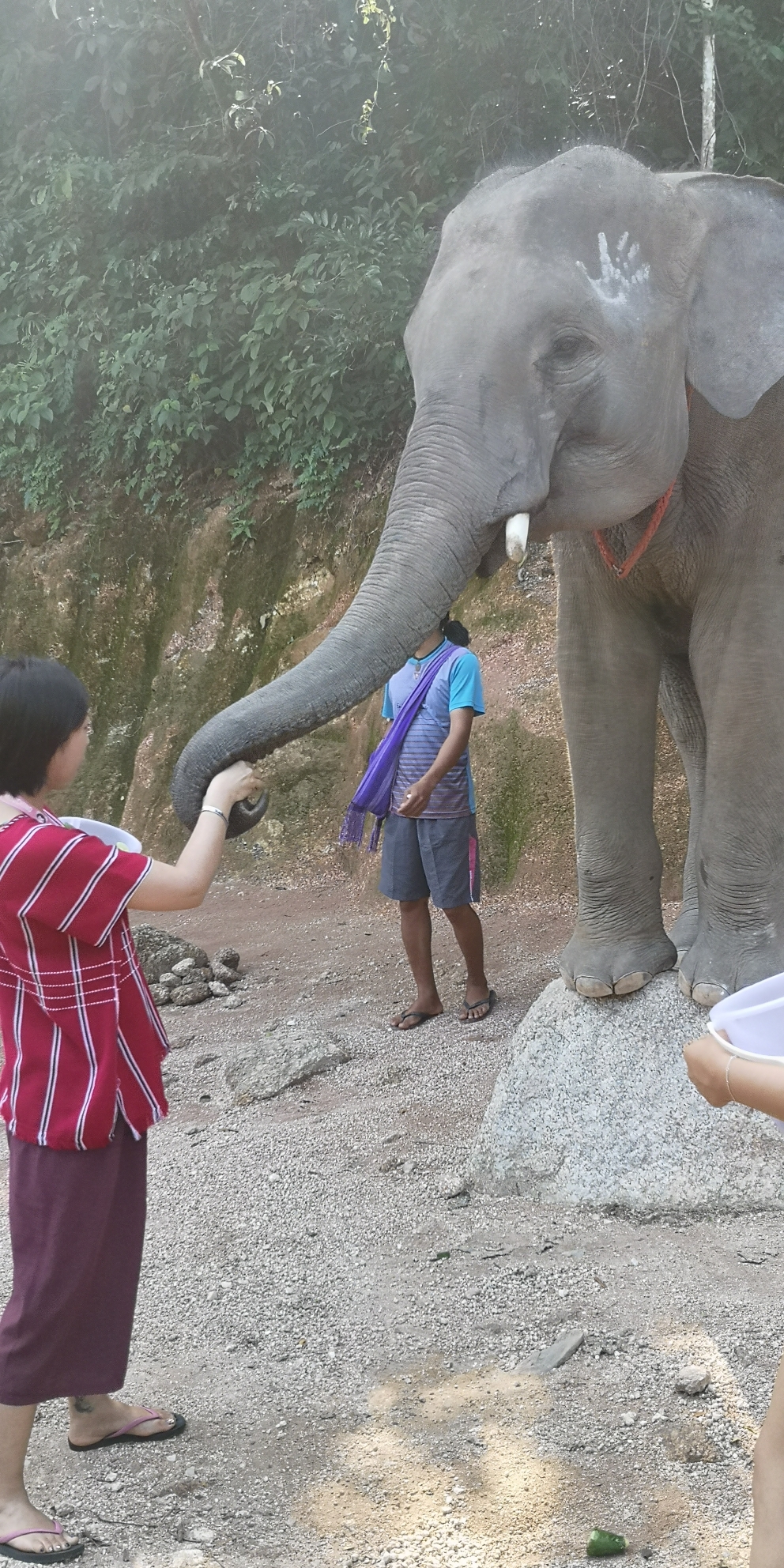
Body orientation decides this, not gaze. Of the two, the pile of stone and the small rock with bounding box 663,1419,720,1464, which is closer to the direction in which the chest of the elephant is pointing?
the small rock

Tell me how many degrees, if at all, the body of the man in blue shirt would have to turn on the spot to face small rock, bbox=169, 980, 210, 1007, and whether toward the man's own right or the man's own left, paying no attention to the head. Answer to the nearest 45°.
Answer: approximately 90° to the man's own right

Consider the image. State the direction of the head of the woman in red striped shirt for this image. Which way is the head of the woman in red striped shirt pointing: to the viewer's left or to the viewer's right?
to the viewer's right

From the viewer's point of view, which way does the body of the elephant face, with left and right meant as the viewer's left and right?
facing the viewer and to the left of the viewer

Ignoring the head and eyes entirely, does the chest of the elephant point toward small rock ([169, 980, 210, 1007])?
no

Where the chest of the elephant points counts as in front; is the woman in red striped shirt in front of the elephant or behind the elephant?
in front

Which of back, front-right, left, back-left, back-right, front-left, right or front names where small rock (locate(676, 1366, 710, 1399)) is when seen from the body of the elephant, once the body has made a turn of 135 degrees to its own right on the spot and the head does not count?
back

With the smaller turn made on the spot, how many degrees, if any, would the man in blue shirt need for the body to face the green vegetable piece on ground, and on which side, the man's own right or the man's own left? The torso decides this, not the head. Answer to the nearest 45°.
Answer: approximately 45° to the man's own left

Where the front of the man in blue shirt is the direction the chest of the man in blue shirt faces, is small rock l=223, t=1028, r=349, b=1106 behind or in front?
in front

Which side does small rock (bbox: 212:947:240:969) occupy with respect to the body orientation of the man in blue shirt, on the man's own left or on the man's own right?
on the man's own right

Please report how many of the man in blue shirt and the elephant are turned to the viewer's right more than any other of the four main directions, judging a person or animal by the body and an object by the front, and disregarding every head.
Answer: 0

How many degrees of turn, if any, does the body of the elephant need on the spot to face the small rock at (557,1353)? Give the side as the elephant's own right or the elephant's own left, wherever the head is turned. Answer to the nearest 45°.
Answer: approximately 45° to the elephant's own left

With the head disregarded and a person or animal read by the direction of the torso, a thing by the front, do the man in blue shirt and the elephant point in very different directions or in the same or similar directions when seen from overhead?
same or similar directions
